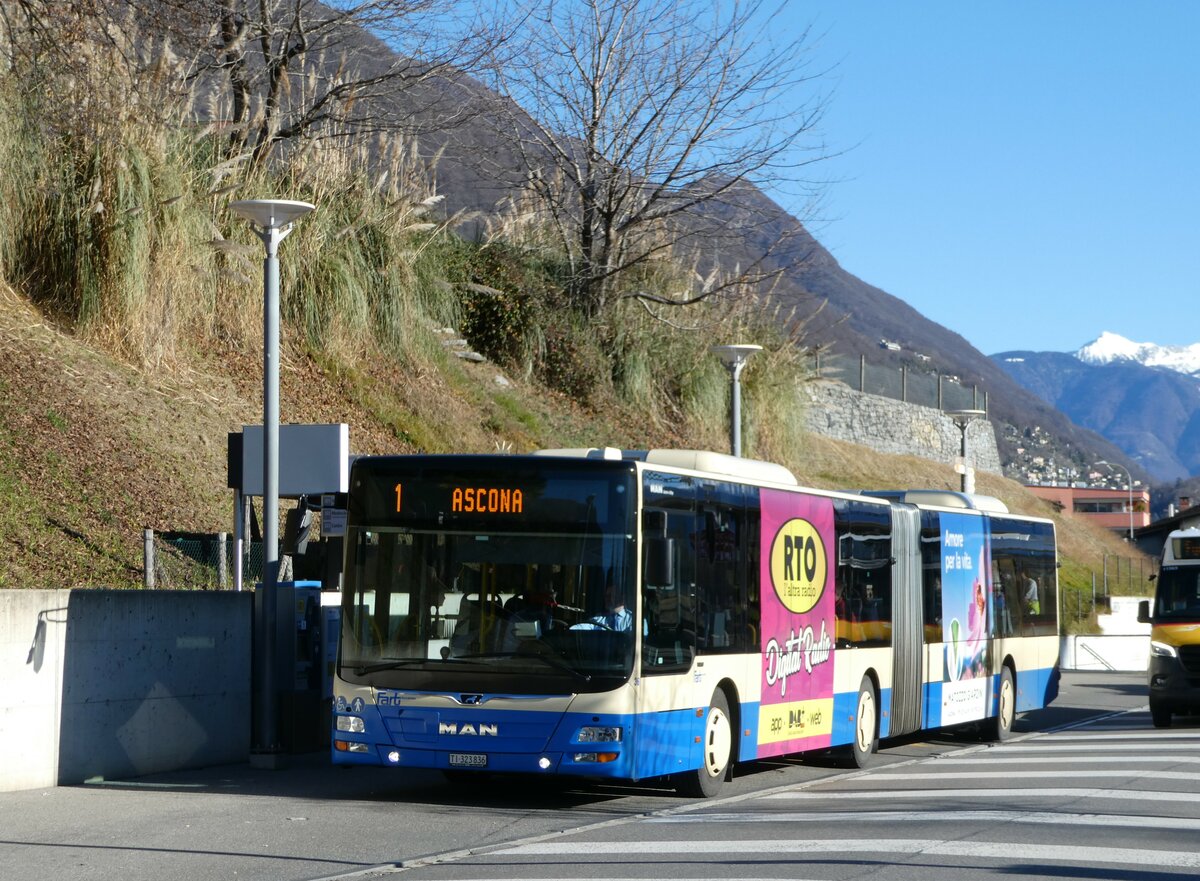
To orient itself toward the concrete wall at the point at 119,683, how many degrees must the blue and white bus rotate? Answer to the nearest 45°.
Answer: approximately 45° to its right

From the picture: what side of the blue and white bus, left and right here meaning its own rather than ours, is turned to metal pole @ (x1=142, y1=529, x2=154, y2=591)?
front

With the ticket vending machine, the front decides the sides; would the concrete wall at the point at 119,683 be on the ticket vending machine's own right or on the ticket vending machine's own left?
on the ticket vending machine's own right

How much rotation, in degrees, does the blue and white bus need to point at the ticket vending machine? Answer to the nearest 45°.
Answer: approximately 90° to its right

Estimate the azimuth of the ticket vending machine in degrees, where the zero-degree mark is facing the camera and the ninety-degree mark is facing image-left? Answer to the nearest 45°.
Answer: approximately 315°

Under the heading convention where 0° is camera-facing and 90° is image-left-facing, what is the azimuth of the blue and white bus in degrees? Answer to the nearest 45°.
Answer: approximately 45°

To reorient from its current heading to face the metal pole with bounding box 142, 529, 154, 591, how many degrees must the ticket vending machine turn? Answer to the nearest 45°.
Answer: approximately 180°

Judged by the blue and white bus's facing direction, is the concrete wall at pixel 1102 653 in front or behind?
behind
